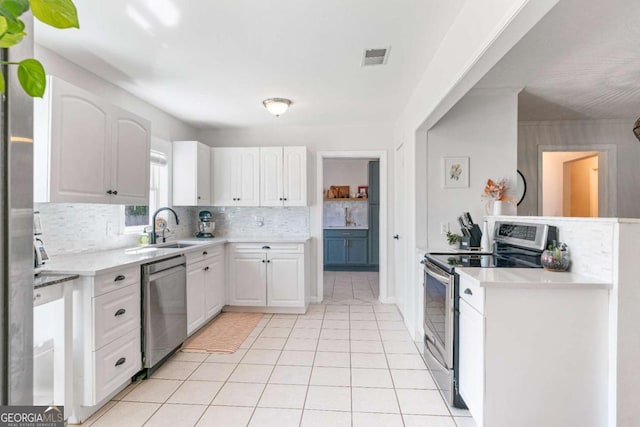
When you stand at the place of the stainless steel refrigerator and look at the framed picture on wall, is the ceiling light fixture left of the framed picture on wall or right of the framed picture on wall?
left

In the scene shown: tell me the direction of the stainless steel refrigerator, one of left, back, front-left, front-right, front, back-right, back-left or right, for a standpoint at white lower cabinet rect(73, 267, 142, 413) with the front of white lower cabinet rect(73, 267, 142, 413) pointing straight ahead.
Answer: front-right

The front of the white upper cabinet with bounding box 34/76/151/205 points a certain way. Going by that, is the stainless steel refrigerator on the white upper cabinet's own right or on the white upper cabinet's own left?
on the white upper cabinet's own right

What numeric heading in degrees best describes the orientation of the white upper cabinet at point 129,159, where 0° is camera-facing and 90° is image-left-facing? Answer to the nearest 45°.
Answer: approximately 315°

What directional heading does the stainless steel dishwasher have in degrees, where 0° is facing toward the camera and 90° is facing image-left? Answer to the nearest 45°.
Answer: approximately 315°
